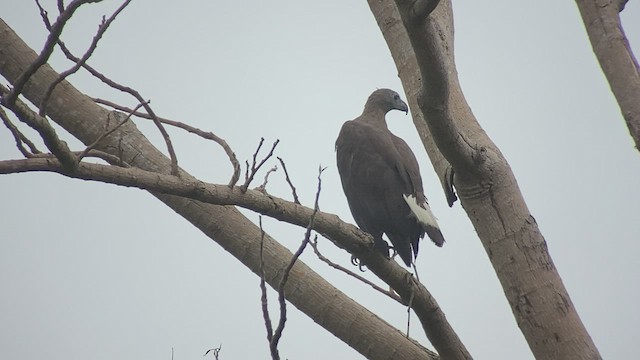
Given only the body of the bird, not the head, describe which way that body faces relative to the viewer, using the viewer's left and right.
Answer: facing away from the viewer and to the left of the viewer
